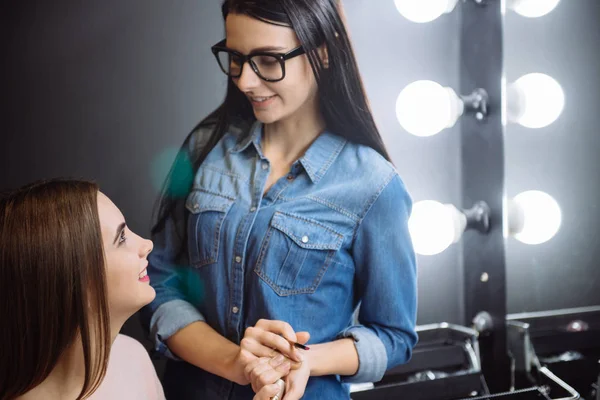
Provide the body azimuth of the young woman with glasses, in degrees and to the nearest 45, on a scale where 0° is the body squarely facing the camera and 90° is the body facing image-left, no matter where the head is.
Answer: approximately 45°

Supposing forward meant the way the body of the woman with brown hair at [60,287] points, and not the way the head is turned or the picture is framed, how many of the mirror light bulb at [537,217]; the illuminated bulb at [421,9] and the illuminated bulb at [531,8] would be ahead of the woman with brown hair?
3

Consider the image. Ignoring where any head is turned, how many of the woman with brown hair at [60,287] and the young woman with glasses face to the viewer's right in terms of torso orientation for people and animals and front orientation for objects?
1

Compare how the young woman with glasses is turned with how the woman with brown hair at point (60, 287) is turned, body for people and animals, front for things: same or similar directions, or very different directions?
very different directions

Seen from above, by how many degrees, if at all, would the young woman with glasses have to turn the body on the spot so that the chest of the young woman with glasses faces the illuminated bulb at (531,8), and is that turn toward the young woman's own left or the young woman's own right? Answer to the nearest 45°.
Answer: approximately 180°

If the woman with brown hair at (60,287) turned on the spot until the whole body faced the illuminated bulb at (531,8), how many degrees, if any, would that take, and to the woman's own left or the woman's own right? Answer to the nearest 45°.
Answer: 0° — they already face it

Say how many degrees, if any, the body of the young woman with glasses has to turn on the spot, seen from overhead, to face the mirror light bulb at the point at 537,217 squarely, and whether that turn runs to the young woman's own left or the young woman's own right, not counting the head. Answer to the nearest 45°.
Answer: approximately 180°

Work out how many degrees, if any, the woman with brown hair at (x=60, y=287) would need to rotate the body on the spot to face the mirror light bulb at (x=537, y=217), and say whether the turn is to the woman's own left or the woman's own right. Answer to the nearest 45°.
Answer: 0° — they already face it

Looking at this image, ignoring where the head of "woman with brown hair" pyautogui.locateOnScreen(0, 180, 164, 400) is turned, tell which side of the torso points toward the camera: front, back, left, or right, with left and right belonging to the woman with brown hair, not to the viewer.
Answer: right
